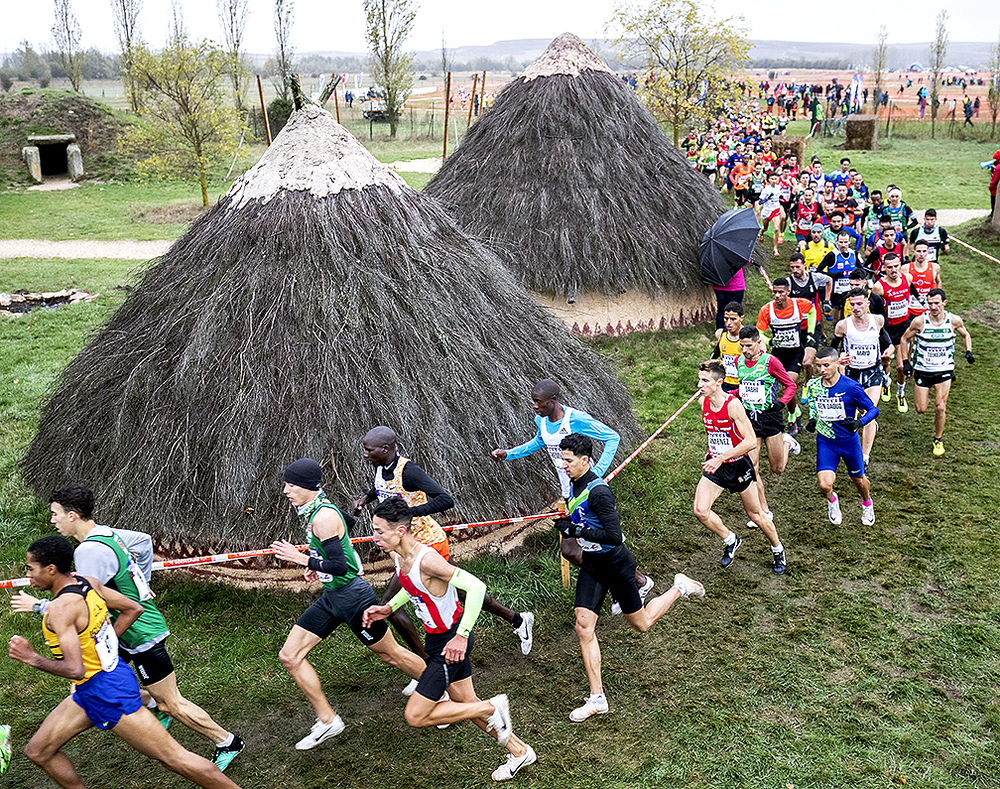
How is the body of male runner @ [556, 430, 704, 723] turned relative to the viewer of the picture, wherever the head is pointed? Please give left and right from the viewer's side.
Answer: facing the viewer and to the left of the viewer

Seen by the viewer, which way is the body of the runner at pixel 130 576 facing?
to the viewer's left

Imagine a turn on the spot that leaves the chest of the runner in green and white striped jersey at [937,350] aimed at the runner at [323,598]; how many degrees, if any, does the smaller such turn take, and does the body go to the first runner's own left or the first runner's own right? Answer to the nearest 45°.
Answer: approximately 45° to the first runner's own right

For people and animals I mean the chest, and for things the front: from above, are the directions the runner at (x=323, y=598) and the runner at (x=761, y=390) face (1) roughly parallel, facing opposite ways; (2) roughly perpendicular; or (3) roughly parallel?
roughly parallel

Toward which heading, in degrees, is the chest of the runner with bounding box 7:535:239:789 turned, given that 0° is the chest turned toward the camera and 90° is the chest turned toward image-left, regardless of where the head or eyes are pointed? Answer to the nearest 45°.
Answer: approximately 90°

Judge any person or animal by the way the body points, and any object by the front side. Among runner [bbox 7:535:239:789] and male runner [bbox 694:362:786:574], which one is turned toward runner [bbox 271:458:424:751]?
the male runner

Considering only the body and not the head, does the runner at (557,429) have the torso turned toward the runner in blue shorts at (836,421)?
no

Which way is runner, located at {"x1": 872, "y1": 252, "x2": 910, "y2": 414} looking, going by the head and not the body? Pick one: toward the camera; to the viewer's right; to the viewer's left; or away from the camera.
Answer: toward the camera

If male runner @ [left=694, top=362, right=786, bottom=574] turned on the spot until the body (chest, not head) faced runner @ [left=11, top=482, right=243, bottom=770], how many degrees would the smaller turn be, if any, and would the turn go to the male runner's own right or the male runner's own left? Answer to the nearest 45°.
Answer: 0° — they already face them

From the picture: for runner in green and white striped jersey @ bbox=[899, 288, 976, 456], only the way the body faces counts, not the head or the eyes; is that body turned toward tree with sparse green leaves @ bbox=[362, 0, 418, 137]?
no

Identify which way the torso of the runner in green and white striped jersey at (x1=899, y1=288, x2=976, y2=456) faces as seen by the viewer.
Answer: toward the camera

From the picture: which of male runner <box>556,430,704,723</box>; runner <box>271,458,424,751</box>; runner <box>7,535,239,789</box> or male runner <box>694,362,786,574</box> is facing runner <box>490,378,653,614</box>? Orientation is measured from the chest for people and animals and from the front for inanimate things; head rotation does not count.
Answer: male runner <box>694,362,786,574</box>

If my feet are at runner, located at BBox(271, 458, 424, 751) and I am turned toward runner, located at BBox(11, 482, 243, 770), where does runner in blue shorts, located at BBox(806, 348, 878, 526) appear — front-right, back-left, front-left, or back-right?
back-right

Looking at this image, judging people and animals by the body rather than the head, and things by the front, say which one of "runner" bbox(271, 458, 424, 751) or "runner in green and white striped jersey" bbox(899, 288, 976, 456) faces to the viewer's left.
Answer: the runner

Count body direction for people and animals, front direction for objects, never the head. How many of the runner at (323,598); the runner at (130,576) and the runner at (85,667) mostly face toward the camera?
0

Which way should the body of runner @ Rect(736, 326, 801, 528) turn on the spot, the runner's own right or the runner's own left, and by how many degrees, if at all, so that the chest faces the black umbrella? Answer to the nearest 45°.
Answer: approximately 135° to the runner's own right
